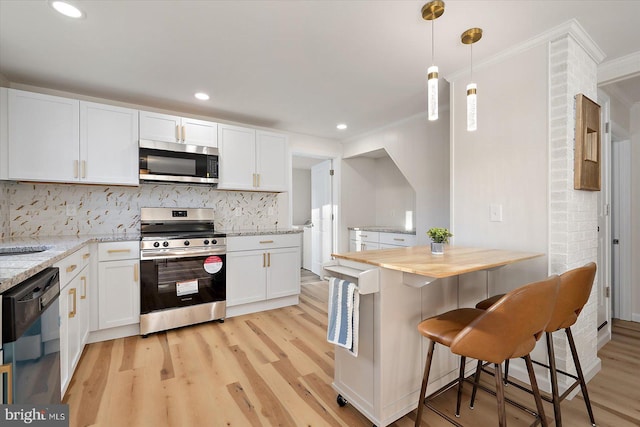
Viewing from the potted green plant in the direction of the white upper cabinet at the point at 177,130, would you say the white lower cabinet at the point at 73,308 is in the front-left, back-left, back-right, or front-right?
front-left

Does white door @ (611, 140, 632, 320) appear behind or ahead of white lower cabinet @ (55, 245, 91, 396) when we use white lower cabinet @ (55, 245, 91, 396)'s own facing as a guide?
ahead

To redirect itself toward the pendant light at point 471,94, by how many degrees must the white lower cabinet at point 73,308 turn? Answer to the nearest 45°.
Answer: approximately 45° to its right

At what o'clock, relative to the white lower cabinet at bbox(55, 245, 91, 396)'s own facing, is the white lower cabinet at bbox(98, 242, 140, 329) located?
the white lower cabinet at bbox(98, 242, 140, 329) is roughly at 10 o'clock from the white lower cabinet at bbox(55, 245, 91, 396).

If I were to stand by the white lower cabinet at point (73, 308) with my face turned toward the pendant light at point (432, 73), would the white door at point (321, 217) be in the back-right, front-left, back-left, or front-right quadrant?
front-left

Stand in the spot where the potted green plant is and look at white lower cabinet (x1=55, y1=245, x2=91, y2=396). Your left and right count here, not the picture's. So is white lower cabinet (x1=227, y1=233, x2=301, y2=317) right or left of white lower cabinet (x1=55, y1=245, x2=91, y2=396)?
right

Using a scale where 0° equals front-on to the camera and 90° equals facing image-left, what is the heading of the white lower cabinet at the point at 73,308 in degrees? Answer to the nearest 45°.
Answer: approximately 270°

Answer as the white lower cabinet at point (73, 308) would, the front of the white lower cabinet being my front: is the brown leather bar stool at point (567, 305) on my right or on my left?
on my right

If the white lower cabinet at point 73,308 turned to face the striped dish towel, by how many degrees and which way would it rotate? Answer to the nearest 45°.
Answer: approximately 45° to its right

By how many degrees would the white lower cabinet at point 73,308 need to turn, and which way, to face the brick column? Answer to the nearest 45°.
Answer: approximately 45° to its right

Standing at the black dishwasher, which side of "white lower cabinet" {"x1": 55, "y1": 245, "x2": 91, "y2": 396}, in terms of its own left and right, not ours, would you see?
right

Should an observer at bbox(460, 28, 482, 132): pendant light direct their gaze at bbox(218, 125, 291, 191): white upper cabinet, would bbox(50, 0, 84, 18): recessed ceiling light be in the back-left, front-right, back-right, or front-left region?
front-left
